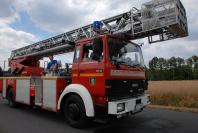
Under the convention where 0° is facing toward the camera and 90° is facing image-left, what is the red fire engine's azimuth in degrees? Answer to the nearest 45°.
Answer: approximately 315°
